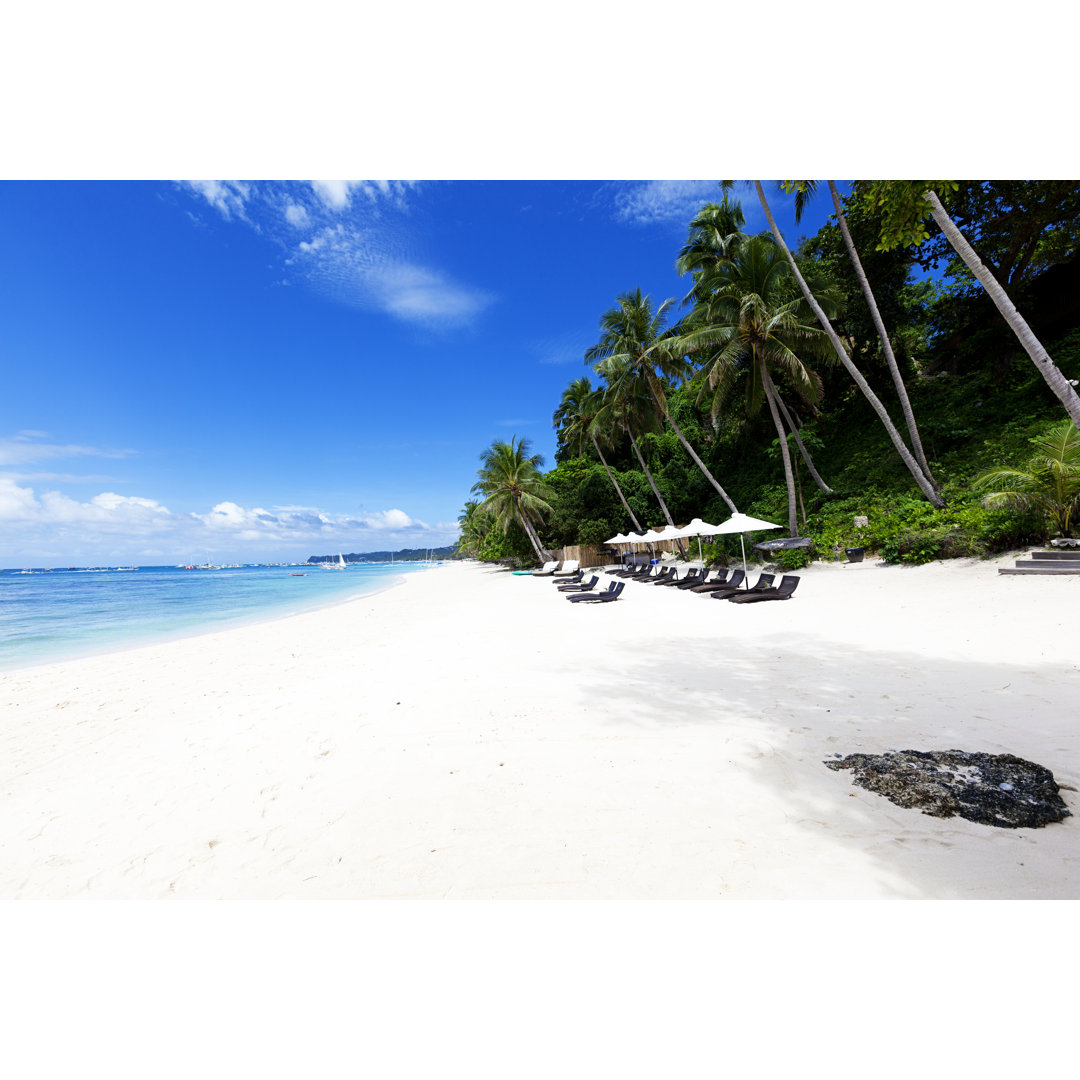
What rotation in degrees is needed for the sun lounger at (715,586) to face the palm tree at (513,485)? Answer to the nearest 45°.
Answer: approximately 45° to its right

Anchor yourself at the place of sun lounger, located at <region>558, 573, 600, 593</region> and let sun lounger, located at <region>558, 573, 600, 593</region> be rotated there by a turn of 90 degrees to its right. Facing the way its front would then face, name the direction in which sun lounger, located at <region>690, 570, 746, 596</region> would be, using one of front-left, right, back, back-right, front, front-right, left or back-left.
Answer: back-right

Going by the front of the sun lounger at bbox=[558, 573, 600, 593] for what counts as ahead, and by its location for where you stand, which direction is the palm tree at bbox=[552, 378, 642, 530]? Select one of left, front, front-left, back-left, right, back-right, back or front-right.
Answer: right

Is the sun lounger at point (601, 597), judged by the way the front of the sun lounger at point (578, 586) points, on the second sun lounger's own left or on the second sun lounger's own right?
on the second sun lounger's own left

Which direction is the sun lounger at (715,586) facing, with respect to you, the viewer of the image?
facing to the left of the viewer

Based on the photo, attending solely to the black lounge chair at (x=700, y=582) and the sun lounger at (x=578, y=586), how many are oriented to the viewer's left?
2

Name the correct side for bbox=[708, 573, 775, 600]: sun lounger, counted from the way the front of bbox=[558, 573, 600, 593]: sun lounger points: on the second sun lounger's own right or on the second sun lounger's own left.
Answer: on the second sun lounger's own left

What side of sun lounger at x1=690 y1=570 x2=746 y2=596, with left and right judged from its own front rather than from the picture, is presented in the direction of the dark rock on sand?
left

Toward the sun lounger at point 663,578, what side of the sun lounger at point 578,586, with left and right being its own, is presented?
back

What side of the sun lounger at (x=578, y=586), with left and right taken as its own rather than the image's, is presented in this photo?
left

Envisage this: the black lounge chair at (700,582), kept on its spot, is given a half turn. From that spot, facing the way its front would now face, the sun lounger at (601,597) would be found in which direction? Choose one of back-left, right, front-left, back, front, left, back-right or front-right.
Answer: back-right

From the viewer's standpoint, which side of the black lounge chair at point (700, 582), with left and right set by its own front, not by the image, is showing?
left

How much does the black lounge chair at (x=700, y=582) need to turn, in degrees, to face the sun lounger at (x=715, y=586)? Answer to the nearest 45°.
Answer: approximately 90° to its left
